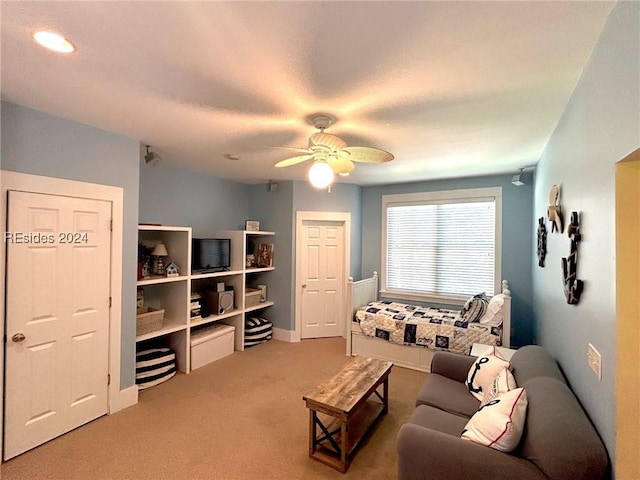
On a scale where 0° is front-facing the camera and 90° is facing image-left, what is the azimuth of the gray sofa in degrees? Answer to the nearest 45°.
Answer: approximately 90°

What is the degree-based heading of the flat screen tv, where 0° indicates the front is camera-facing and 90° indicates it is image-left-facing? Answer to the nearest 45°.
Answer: approximately 315°

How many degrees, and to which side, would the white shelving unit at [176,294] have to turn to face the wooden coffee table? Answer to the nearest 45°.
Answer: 0° — it already faces it

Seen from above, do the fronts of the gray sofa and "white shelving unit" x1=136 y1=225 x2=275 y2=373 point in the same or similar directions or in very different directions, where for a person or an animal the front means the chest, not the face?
very different directions

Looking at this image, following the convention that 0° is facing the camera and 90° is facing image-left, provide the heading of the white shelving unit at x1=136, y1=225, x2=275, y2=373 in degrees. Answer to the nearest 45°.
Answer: approximately 315°

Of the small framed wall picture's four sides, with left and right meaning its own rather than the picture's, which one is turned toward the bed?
right

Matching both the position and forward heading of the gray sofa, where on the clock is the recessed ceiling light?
The recessed ceiling light is roughly at 11 o'clock from the gray sofa.

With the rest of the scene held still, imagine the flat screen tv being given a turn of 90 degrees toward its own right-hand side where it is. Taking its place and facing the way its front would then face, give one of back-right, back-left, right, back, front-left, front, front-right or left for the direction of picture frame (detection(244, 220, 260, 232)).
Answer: back

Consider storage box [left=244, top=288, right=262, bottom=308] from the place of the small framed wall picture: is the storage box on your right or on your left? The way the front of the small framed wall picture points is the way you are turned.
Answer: on your right

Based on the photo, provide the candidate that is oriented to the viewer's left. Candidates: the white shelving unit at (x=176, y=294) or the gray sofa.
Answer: the gray sofa
